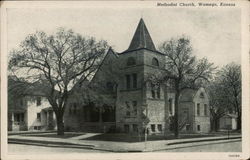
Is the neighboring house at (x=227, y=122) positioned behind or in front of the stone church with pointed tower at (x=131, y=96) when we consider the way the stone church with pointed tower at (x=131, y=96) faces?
behind

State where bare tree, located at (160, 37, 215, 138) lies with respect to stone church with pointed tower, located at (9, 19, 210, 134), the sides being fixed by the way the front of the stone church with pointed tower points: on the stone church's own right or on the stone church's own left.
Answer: on the stone church's own left

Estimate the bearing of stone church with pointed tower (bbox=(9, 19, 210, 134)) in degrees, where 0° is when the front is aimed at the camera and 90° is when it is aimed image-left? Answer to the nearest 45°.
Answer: approximately 45°

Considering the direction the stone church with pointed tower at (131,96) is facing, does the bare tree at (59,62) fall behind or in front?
in front

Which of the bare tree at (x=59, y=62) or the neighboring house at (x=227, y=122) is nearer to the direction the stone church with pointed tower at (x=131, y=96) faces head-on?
the bare tree

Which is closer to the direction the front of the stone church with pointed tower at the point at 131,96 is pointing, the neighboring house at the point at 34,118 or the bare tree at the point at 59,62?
the bare tree
